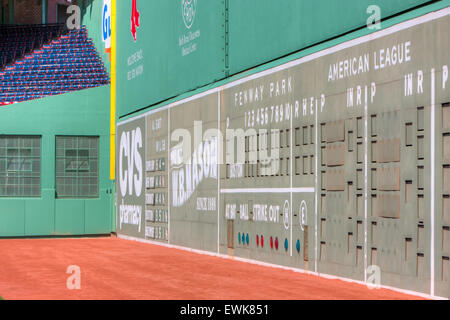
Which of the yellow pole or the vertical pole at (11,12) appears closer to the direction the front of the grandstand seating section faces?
the yellow pole

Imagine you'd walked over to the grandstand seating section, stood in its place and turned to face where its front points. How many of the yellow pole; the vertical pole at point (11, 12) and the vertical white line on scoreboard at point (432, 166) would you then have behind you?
1

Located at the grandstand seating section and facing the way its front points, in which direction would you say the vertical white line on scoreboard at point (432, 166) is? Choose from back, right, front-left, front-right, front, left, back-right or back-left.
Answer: front

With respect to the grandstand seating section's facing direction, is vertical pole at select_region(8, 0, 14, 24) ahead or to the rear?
to the rear

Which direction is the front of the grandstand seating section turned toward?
toward the camera

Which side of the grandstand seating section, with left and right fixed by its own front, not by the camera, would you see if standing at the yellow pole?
front
